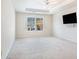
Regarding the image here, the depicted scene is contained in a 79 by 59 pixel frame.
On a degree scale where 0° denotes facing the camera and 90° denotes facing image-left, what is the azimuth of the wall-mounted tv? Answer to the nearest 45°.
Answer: approximately 45°
